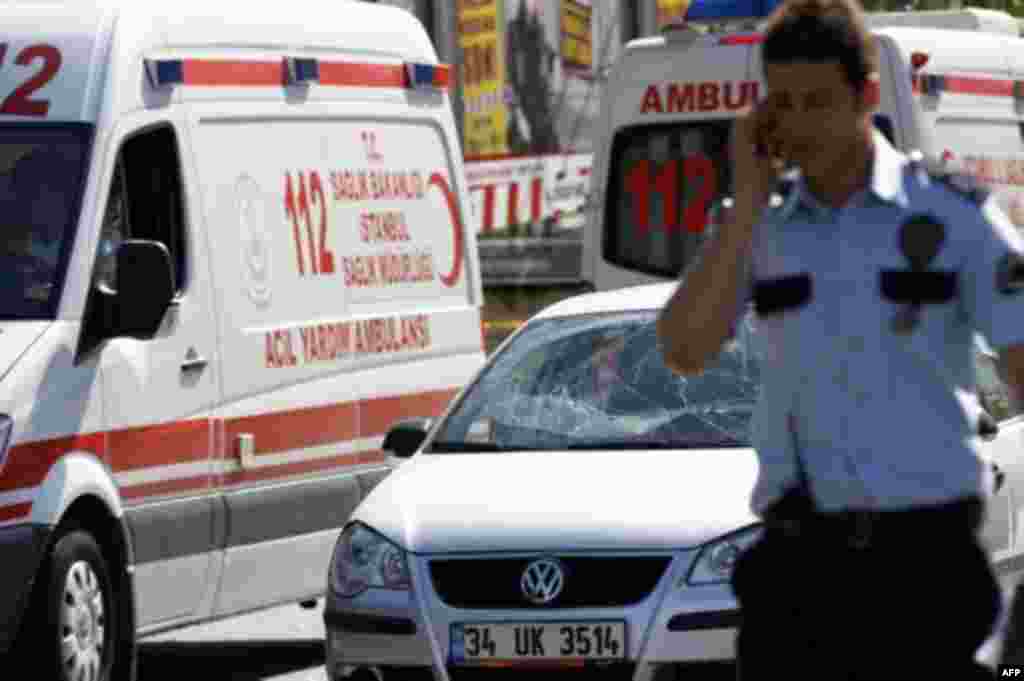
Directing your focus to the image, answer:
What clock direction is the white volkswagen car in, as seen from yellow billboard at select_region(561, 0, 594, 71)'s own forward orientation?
The white volkswagen car is roughly at 12 o'clock from the yellow billboard.

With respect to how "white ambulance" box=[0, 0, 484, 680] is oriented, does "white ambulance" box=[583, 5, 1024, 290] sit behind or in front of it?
behind

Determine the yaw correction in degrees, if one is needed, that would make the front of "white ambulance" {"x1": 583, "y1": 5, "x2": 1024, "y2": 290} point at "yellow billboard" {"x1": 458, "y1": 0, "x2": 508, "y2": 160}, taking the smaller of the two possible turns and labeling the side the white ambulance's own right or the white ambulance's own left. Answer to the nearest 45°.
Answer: approximately 45° to the white ambulance's own left

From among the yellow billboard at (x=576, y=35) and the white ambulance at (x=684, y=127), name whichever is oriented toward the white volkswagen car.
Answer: the yellow billboard

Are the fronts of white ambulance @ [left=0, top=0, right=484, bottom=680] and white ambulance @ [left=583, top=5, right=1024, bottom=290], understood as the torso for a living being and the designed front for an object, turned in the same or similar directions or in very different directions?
very different directions

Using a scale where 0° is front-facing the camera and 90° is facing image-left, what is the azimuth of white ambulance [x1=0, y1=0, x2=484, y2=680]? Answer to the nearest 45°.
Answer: approximately 45°

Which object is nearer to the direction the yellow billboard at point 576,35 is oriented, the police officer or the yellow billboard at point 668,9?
the police officer

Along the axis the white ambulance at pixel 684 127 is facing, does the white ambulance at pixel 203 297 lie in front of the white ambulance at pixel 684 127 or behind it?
behind

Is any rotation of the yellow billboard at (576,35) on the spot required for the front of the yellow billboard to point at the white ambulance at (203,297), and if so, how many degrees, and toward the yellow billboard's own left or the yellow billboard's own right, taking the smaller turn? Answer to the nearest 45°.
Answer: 0° — it already faces it

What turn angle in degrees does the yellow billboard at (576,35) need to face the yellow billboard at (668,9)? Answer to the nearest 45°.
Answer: approximately 135° to its left
